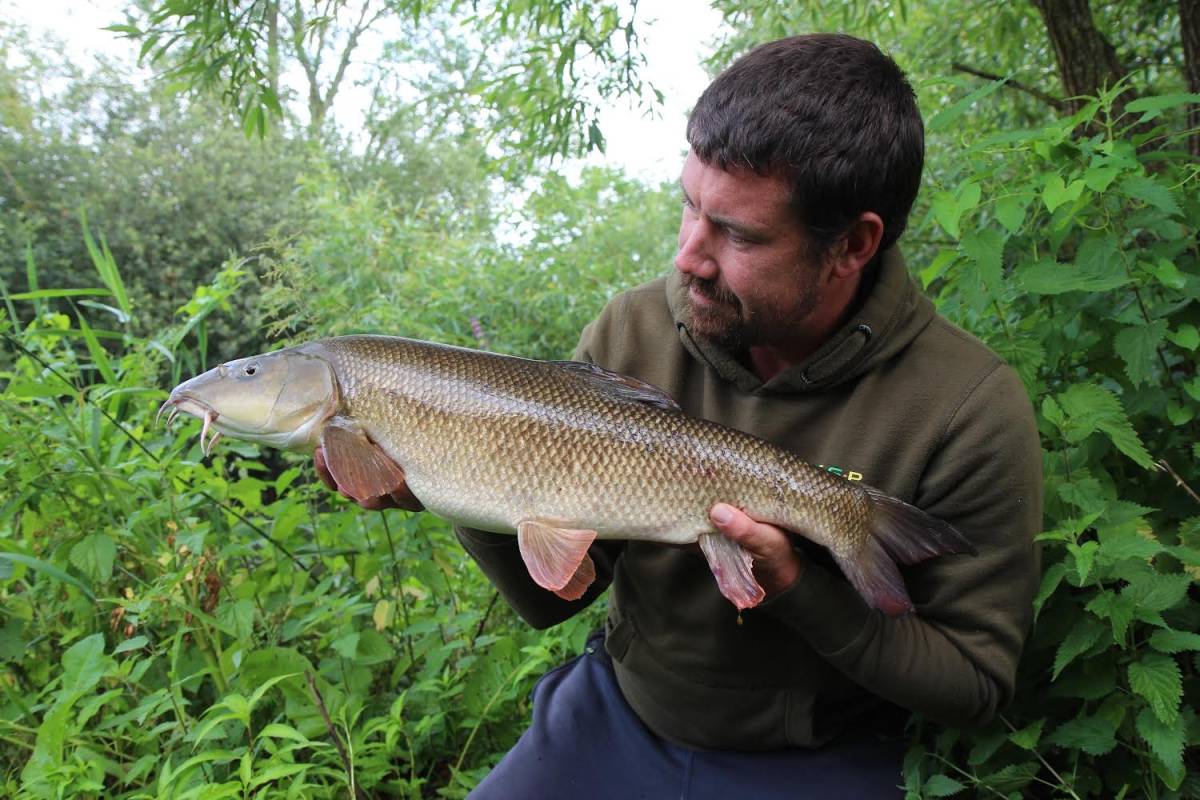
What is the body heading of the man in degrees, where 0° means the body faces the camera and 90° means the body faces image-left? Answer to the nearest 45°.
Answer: approximately 45°
